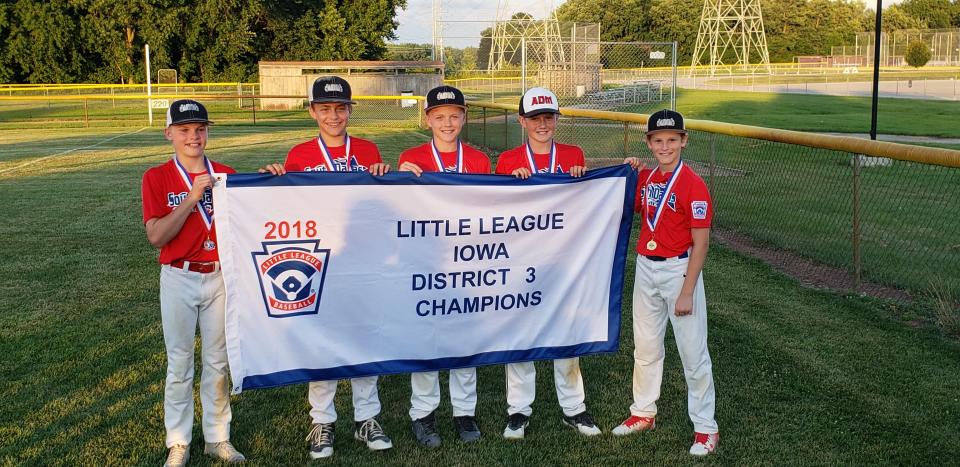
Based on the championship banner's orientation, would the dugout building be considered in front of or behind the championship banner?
behind

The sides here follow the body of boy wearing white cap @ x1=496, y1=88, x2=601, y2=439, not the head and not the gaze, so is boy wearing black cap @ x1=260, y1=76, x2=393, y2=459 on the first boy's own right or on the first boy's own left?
on the first boy's own right

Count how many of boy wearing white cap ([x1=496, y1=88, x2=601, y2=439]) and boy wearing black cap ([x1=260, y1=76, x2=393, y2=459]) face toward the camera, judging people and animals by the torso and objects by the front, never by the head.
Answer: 2

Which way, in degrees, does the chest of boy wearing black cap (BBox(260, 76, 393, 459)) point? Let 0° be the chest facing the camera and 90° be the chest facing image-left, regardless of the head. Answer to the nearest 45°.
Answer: approximately 0°

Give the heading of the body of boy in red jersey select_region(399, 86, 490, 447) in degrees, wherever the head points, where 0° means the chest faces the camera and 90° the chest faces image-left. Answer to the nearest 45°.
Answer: approximately 0°

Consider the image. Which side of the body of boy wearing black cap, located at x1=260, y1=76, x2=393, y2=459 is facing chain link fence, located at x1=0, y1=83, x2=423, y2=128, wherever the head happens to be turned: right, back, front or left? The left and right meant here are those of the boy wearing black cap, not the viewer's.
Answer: back

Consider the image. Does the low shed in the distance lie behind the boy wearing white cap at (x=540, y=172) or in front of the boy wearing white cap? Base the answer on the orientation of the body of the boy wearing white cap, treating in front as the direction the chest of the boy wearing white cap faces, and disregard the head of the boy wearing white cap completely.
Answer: behind

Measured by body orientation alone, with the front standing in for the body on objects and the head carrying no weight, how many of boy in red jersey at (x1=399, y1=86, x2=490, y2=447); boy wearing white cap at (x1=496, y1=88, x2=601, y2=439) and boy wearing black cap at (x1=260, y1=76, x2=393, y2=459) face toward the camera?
3
